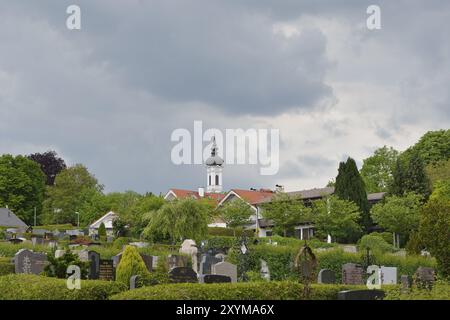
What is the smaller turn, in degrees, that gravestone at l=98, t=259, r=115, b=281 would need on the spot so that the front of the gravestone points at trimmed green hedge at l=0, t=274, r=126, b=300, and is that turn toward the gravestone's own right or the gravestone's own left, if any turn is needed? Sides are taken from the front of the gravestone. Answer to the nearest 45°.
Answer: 0° — it already faces it

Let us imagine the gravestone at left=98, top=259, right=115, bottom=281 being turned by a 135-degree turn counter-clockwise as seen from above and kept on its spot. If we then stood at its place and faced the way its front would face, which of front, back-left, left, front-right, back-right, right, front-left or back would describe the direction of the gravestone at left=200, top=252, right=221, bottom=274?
front

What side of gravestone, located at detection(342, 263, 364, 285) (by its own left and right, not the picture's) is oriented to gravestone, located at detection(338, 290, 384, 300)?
front

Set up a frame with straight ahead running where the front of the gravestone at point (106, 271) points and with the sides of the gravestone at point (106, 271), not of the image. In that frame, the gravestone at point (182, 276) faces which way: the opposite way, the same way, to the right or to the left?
the same way

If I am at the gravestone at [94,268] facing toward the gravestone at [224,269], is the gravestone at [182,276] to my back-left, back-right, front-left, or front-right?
front-right

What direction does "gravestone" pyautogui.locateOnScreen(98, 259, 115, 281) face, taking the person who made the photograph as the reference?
facing the viewer

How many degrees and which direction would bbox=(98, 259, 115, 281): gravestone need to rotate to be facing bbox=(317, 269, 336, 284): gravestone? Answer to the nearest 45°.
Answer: approximately 90° to its left

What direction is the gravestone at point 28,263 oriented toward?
toward the camera

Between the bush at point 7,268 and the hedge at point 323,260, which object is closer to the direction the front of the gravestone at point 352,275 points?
the bush

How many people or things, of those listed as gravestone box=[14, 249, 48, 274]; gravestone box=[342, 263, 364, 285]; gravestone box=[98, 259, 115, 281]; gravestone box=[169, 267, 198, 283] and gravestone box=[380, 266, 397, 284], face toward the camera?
5

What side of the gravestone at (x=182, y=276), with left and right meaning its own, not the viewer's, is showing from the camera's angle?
front

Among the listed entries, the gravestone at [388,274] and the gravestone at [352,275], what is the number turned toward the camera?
2

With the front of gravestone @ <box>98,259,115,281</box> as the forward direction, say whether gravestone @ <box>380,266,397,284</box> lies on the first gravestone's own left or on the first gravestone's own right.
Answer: on the first gravestone's own left

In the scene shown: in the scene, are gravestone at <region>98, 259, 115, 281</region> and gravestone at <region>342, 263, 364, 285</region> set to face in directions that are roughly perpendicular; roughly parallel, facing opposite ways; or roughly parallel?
roughly parallel

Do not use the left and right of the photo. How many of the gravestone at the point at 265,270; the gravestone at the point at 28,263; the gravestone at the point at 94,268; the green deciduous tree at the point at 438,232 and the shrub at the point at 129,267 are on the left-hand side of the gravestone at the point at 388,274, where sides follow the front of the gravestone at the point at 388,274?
1

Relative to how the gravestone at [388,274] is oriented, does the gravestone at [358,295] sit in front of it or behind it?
in front

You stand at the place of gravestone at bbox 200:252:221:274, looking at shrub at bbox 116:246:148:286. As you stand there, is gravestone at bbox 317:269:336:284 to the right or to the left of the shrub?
left

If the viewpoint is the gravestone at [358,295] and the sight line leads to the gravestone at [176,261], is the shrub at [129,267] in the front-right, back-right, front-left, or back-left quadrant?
front-left
